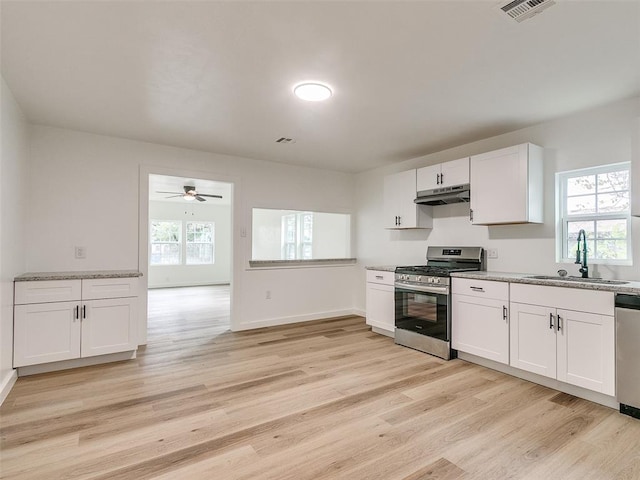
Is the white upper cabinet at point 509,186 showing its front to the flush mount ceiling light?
yes

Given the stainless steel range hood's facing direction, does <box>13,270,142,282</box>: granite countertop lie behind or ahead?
ahead

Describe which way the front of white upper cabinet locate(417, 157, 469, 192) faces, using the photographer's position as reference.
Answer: facing the viewer and to the left of the viewer

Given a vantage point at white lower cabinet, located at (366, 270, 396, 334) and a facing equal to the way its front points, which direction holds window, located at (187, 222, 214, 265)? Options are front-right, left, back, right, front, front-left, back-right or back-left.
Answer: right

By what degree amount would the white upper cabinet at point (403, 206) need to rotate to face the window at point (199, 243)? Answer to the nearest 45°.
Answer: approximately 90° to its right

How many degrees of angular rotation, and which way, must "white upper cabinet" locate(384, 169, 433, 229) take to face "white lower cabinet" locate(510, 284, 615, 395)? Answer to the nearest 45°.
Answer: approximately 90° to its left

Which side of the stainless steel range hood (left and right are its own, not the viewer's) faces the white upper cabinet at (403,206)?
right

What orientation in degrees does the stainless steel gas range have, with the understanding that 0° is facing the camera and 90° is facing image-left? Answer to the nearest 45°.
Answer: approximately 45°

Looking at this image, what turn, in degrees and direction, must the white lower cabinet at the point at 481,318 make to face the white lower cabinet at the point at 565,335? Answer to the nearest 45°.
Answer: approximately 90° to its left
